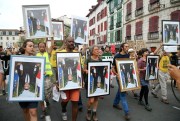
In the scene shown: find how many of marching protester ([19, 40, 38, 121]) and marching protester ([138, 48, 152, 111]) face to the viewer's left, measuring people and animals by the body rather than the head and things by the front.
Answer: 0

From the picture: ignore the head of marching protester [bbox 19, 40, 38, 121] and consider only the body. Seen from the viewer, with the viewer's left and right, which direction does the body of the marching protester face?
facing the viewer and to the right of the viewer

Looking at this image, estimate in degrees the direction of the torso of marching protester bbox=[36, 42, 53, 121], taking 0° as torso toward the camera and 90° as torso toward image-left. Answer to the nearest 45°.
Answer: approximately 0°

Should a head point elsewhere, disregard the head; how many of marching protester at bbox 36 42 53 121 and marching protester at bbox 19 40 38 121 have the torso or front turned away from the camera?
0

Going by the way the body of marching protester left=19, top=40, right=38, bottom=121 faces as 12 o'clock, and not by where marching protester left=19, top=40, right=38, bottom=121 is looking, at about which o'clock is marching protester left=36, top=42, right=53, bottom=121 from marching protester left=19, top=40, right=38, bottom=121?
marching protester left=36, top=42, right=53, bottom=121 is roughly at 8 o'clock from marching protester left=19, top=40, right=38, bottom=121.

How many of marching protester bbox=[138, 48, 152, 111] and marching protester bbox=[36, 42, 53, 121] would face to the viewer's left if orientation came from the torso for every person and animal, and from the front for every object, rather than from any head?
0

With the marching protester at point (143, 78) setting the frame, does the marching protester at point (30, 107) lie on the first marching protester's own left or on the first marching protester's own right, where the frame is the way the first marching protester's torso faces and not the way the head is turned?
on the first marching protester's own right

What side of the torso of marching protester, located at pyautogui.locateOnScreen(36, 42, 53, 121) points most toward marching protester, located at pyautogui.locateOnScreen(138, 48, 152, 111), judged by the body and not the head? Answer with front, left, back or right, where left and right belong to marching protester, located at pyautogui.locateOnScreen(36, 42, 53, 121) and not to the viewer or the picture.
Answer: left
